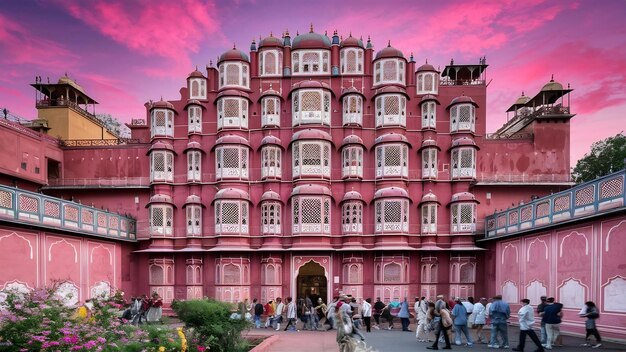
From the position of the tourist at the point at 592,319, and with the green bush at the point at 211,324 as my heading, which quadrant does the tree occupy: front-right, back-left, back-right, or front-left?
back-right

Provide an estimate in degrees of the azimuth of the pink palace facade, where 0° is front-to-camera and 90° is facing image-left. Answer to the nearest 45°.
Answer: approximately 0°

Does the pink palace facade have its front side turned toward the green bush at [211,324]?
yes

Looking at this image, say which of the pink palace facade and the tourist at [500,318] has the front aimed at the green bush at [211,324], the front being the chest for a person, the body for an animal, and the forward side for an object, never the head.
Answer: the pink palace facade

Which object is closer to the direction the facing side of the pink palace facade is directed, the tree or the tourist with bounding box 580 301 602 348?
the tourist
